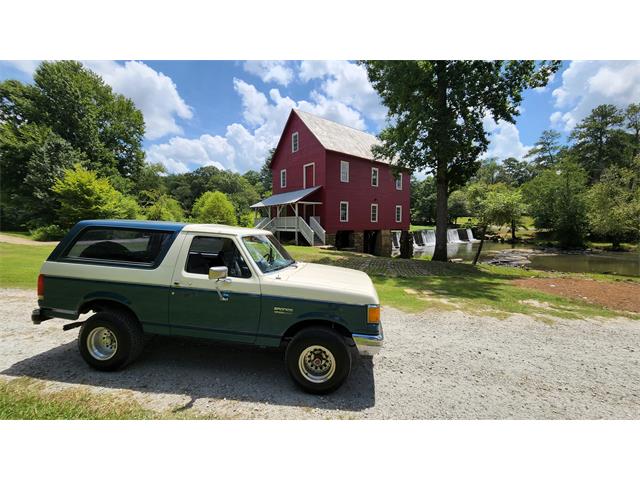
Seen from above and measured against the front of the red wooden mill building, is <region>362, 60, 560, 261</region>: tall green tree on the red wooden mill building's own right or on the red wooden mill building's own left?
on the red wooden mill building's own left

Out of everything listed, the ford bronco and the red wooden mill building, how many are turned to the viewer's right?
1

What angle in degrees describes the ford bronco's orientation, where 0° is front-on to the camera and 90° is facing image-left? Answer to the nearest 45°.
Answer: approximately 270°

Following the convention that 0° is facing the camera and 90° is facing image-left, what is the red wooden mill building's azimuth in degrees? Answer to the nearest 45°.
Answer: approximately 45°

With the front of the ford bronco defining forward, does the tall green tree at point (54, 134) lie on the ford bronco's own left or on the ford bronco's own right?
on the ford bronco's own left

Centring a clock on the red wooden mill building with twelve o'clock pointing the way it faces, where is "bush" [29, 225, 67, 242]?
The bush is roughly at 1 o'clock from the red wooden mill building.

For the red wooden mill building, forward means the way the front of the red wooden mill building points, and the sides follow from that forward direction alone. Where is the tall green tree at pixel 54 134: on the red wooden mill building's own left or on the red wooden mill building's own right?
on the red wooden mill building's own right

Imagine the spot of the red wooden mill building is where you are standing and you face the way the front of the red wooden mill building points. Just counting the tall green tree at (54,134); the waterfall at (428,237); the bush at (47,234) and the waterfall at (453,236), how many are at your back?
2

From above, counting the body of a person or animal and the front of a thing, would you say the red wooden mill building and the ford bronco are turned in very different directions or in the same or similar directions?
very different directions
